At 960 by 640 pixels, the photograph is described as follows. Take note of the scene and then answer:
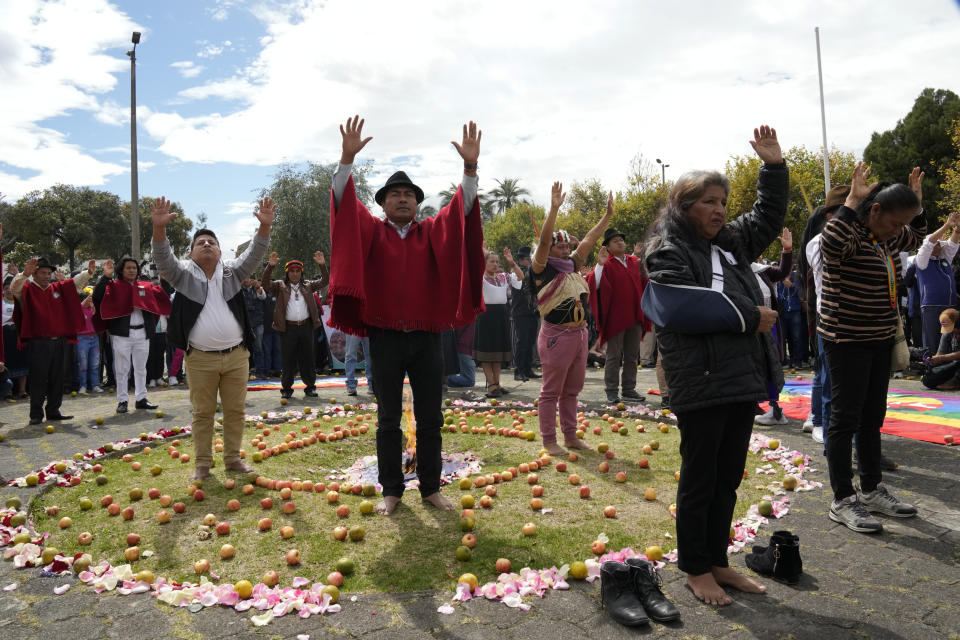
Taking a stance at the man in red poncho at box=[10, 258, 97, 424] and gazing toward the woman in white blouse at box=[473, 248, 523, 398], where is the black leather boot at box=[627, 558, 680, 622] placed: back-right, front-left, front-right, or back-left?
front-right

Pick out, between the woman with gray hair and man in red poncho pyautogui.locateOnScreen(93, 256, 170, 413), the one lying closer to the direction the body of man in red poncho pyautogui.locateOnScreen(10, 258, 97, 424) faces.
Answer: the woman with gray hair

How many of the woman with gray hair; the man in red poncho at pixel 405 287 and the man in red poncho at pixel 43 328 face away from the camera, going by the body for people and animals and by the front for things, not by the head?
0

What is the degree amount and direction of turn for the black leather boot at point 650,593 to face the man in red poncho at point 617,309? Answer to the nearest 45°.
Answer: approximately 135° to its left

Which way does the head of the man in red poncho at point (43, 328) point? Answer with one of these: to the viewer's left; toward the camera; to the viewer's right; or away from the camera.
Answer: toward the camera

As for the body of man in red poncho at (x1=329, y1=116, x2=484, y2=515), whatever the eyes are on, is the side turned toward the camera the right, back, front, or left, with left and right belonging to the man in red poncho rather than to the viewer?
front

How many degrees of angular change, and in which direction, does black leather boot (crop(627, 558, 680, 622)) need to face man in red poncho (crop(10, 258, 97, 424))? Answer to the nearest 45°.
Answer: approximately 180°

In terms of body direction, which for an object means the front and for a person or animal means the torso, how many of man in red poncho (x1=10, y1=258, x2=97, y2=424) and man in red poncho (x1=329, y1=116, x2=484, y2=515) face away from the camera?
0

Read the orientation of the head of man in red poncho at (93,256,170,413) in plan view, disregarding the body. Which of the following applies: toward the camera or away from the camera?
toward the camera

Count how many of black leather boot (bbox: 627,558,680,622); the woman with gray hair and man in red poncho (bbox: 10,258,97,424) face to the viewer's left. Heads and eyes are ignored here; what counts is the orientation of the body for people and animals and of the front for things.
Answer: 0

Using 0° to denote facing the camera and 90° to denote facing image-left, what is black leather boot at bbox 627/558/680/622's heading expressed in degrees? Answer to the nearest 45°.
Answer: approximately 315°

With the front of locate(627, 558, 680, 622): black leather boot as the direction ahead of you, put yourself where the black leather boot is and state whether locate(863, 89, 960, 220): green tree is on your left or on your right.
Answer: on your left

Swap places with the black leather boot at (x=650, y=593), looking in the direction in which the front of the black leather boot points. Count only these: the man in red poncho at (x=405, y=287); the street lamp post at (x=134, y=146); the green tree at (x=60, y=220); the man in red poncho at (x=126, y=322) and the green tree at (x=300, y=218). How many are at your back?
5

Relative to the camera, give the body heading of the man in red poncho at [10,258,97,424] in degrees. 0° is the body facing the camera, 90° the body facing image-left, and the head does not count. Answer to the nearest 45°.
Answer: approximately 315°
